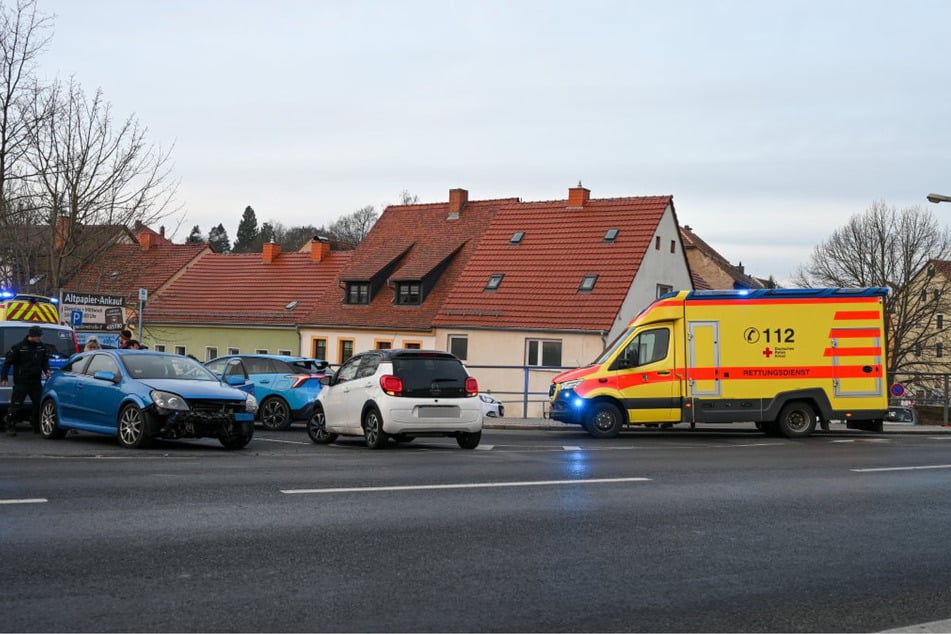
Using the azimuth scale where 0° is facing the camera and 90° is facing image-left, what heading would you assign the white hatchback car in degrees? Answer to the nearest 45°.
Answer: approximately 135°

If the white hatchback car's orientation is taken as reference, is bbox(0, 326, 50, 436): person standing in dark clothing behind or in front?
in front

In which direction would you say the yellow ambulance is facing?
to the viewer's left

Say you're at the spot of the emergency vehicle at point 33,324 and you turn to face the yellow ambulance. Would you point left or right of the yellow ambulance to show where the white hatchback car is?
right

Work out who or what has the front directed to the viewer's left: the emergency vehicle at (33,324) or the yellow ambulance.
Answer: the yellow ambulance

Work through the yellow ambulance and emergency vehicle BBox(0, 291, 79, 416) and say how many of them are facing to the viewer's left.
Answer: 1

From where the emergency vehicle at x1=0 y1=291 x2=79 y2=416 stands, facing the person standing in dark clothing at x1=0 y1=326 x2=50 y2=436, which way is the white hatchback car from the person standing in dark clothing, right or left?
left
